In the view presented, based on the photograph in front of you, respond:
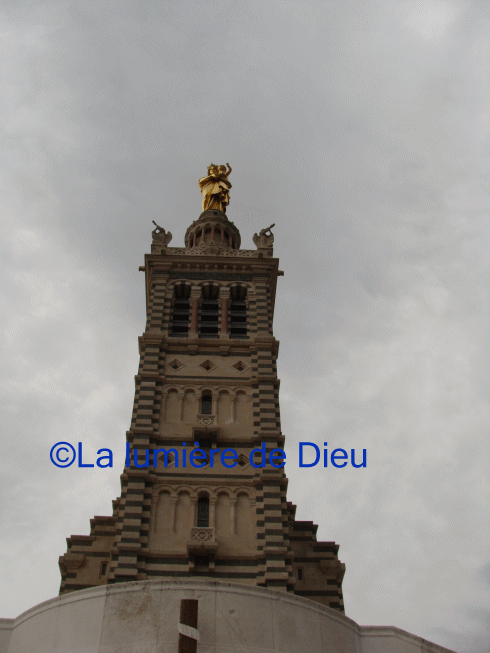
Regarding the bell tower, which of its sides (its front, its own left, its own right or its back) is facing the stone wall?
front

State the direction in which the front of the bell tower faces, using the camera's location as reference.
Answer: facing the viewer
